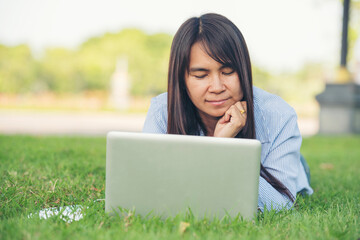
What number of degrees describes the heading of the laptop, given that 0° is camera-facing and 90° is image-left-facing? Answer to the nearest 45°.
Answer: approximately 180°

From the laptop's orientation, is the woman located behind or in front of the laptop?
in front

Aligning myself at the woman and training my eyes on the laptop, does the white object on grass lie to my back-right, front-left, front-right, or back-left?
front-right

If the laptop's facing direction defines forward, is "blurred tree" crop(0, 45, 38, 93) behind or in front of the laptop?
in front
